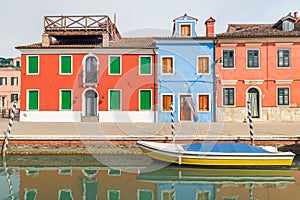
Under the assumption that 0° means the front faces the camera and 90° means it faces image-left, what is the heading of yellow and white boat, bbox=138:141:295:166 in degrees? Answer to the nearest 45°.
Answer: approximately 90°

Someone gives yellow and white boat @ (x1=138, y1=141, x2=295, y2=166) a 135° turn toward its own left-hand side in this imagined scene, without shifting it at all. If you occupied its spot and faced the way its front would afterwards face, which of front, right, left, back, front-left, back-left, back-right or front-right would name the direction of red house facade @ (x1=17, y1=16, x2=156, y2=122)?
back

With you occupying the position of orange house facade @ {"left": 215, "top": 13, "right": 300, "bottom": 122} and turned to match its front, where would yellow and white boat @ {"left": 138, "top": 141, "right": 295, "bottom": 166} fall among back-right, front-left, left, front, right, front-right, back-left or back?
front

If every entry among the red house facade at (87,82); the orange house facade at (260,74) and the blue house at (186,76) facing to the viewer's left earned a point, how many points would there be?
0

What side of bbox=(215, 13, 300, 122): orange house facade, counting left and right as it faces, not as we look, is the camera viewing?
front

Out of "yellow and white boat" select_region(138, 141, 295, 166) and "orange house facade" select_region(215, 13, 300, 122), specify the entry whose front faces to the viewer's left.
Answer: the yellow and white boat

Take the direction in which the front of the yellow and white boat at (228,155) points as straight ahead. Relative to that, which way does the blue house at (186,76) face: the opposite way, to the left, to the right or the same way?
to the left

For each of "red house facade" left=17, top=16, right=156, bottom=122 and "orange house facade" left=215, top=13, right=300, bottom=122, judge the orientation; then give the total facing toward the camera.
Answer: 2

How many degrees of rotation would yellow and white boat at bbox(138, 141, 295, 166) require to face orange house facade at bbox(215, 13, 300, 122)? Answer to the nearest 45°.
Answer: approximately 90° to its right

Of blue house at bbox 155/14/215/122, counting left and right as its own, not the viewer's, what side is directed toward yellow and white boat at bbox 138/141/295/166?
front

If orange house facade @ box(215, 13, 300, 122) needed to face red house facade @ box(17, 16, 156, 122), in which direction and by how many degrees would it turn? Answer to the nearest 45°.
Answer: approximately 90° to its right
